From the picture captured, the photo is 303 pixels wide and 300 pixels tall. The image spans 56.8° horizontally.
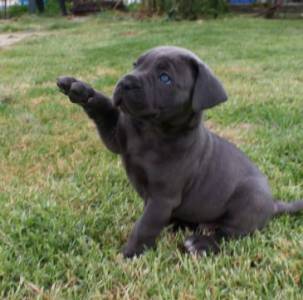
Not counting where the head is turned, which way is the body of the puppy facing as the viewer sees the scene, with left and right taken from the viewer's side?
facing the viewer and to the left of the viewer
